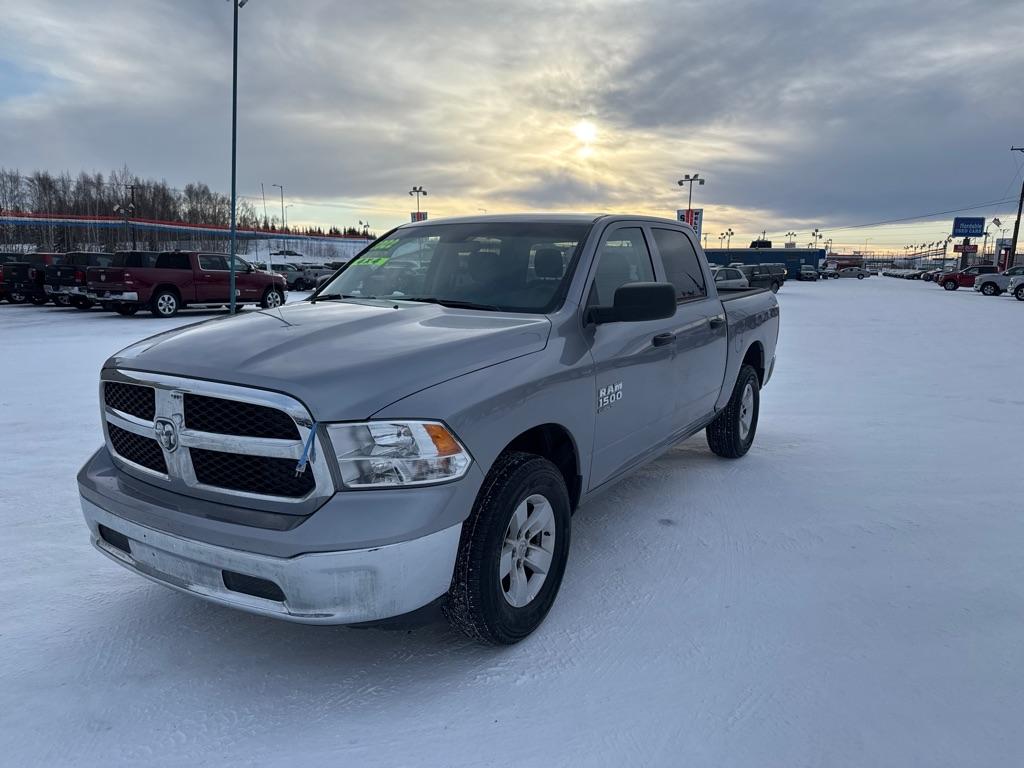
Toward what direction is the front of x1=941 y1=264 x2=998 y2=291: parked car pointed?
to the viewer's left

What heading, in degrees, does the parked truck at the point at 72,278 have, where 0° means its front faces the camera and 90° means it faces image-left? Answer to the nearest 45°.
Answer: approximately 225°

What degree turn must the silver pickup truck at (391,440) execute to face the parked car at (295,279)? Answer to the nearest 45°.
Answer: approximately 135° to its right

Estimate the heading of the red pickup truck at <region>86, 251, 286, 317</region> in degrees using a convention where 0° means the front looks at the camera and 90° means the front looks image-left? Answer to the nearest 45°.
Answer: approximately 225°

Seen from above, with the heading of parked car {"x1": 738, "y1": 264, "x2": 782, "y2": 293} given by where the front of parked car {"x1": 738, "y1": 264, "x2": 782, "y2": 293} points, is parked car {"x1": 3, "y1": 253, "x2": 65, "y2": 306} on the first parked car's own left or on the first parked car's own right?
on the first parked car's own right

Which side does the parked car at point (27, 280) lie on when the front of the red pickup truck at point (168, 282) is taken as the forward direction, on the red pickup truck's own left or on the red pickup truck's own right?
on the red pickup truck's own left

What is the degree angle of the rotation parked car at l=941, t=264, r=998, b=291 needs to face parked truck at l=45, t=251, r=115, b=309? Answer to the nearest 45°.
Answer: approximately 45° to its left

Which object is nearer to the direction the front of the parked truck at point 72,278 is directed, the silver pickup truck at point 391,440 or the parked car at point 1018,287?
the parked car
